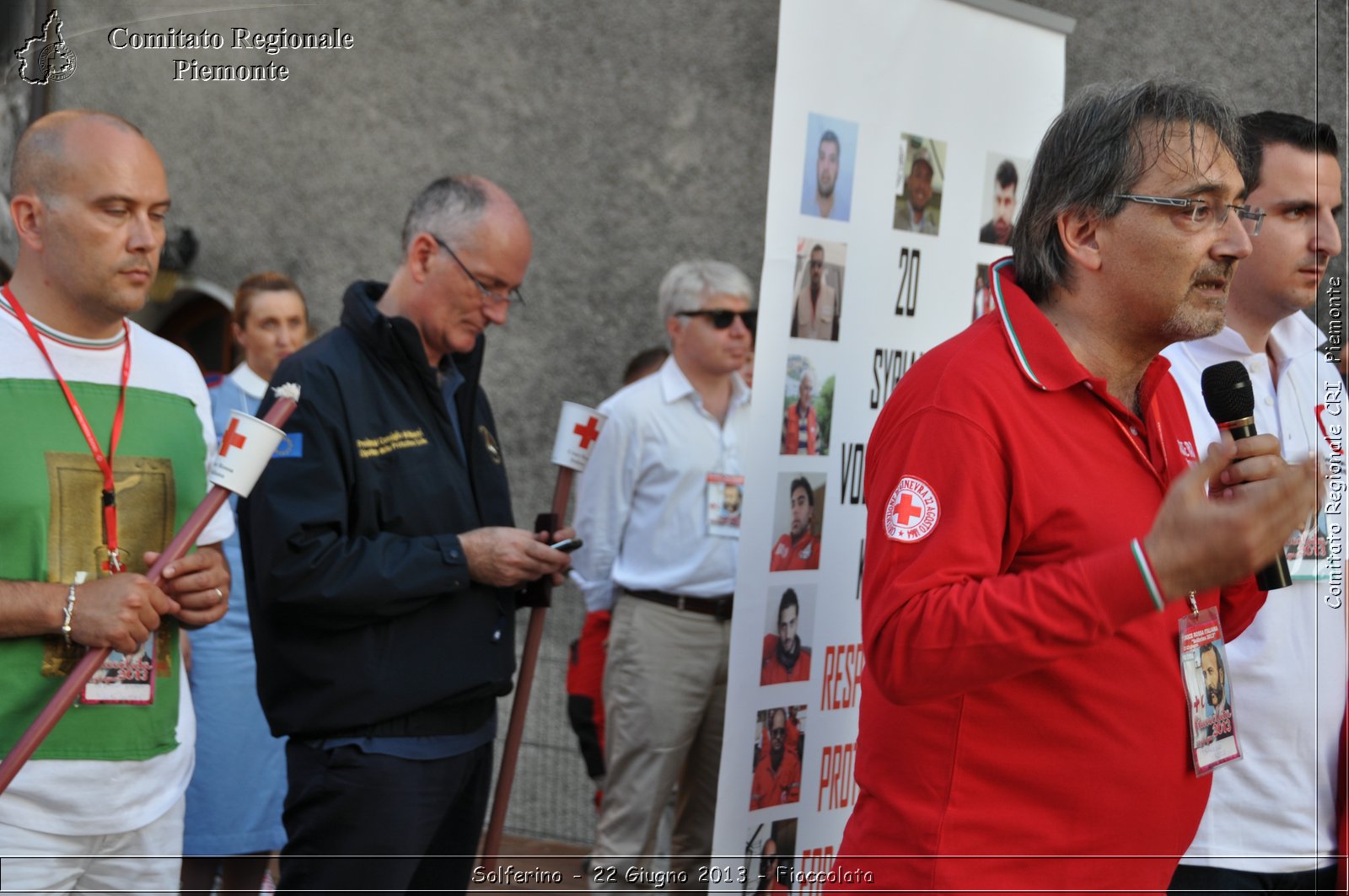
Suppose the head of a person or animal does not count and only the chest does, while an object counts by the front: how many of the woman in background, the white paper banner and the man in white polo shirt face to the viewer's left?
0

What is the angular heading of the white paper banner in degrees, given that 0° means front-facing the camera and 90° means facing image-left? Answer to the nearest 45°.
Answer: approximately 315°

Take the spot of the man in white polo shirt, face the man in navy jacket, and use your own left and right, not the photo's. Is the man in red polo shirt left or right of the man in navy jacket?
left

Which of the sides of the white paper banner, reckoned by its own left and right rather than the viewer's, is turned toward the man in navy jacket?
right

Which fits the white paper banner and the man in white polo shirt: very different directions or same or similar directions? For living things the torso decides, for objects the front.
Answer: same or similar directions

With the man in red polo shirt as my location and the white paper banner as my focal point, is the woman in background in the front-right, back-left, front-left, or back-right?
front-left

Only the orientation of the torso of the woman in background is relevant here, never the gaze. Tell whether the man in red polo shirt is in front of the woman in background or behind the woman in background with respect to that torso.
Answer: in front

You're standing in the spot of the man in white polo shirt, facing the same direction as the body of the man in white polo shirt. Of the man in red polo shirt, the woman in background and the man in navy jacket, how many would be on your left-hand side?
0

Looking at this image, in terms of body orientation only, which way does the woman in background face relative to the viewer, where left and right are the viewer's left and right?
facing the viewer and to the right of the viewer

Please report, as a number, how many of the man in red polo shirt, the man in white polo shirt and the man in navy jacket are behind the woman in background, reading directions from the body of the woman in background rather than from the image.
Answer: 0

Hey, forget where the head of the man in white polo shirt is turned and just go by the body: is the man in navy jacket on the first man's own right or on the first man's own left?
on the first man's own right

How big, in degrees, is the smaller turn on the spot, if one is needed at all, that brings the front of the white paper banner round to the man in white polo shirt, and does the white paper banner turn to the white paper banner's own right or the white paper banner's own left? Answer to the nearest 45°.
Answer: approximately 45° to the white paper banner's own left

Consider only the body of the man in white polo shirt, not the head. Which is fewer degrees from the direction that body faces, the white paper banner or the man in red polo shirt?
the man in red polo shirt

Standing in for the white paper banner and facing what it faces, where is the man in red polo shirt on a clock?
The man in red polo shirt is roughly at 1 o'clock from the white paper banner.

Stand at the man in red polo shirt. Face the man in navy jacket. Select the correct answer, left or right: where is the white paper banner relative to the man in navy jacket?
right

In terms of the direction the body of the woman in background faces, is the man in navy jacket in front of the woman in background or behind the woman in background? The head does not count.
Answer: in front
